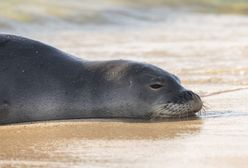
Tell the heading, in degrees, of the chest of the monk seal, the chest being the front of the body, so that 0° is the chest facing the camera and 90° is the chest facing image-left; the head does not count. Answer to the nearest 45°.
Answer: approximately 270°
